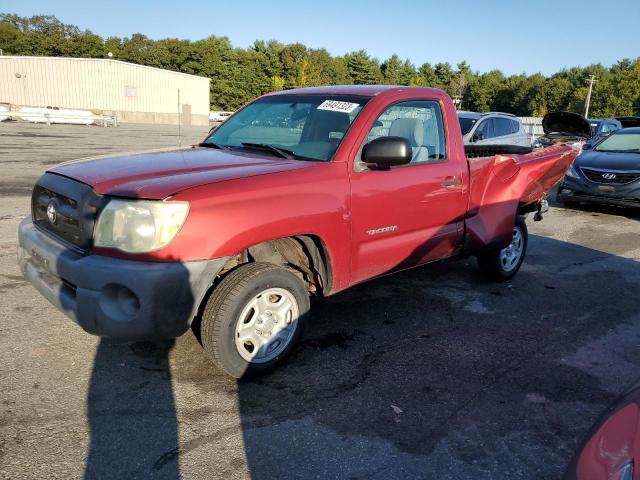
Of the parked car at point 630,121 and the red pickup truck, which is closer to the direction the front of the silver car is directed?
the red pickup truck

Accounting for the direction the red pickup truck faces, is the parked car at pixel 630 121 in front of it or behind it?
behind

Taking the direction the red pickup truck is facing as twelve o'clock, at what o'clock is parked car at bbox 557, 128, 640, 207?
The parked car is roughly at 6 o'clock from the red pickup truck.

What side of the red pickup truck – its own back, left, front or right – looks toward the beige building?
right

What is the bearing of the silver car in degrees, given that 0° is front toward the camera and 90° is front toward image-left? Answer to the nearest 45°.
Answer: approximately 45°

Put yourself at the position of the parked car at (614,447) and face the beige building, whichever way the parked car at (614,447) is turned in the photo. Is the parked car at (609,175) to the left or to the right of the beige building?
right

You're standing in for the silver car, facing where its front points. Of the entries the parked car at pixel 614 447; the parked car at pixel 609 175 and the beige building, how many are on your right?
1

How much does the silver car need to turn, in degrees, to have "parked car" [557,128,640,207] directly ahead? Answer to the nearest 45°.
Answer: approximately 90° to its left
